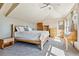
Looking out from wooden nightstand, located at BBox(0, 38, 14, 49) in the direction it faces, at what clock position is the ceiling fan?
The ceiling fan is roughly at 12 o'clock from the wooden nightstand.

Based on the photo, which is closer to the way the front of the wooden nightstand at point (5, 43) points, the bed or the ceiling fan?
the ceiling fan

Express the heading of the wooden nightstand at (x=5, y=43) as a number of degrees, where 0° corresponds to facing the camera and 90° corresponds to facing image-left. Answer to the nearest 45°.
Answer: approximately 315°

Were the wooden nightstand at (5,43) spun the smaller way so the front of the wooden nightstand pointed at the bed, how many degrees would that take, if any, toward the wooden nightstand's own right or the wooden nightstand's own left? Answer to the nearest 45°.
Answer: approximately 45° to the wooden nightstand's own left

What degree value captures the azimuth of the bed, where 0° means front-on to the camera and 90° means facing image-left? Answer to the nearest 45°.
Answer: approximately 315°
